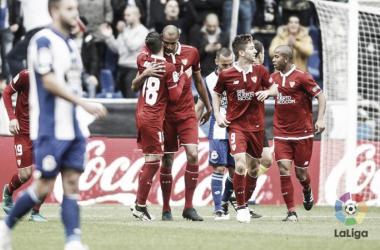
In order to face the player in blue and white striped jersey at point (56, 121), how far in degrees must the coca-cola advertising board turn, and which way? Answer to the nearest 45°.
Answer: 0° — it already faces them

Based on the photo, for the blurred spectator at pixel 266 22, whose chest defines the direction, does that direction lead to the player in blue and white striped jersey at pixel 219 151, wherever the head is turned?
yes

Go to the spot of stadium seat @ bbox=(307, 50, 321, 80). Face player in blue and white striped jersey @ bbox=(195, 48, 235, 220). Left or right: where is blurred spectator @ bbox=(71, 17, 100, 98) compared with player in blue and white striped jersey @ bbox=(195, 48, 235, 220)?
right

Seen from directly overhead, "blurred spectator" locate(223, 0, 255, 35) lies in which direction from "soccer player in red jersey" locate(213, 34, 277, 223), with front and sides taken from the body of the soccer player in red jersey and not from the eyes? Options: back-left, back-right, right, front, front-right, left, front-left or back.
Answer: back

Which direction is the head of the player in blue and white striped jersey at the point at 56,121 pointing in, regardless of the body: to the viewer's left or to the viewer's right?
to the viewer's right

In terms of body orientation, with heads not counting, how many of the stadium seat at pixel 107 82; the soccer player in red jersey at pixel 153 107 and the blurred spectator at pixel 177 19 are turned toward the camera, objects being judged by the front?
2

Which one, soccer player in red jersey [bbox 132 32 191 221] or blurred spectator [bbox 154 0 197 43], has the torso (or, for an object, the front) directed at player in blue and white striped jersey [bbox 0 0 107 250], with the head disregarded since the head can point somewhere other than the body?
the blurred spectator

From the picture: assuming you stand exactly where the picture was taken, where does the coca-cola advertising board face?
facing the viewer

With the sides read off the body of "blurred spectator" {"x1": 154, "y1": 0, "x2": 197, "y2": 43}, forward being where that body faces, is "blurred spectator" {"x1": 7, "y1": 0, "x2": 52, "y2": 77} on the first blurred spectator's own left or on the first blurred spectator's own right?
on the first blurred spectator's own right
